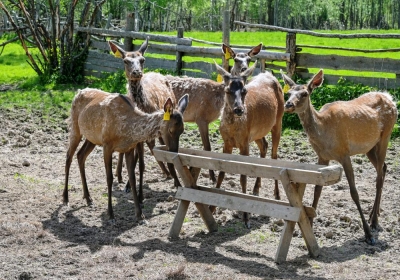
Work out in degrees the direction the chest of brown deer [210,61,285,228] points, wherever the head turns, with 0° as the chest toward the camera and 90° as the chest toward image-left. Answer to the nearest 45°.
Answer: approximately 45°

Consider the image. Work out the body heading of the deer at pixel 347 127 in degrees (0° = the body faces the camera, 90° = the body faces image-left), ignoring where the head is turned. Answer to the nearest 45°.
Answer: approximately 45°

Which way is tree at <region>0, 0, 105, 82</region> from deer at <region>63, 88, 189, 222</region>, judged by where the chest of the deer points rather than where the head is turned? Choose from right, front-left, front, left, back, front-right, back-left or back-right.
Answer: back-left

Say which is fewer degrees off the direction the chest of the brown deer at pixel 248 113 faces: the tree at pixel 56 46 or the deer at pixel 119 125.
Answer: the deer

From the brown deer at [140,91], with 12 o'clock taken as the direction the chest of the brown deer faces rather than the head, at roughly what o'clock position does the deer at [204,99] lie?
The deer is roughly at 6 o'clock from the brown deer.

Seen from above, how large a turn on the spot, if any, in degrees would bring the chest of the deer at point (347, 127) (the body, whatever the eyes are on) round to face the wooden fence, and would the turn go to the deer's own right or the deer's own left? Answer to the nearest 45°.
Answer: approximately 135° to the deer's own right

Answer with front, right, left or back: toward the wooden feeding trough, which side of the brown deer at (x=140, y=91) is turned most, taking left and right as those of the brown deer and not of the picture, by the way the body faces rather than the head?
left

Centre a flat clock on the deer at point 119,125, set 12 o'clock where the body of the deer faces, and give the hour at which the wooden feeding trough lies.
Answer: The wooden feeding trough is roughly at 12 o'clock from the deer.
